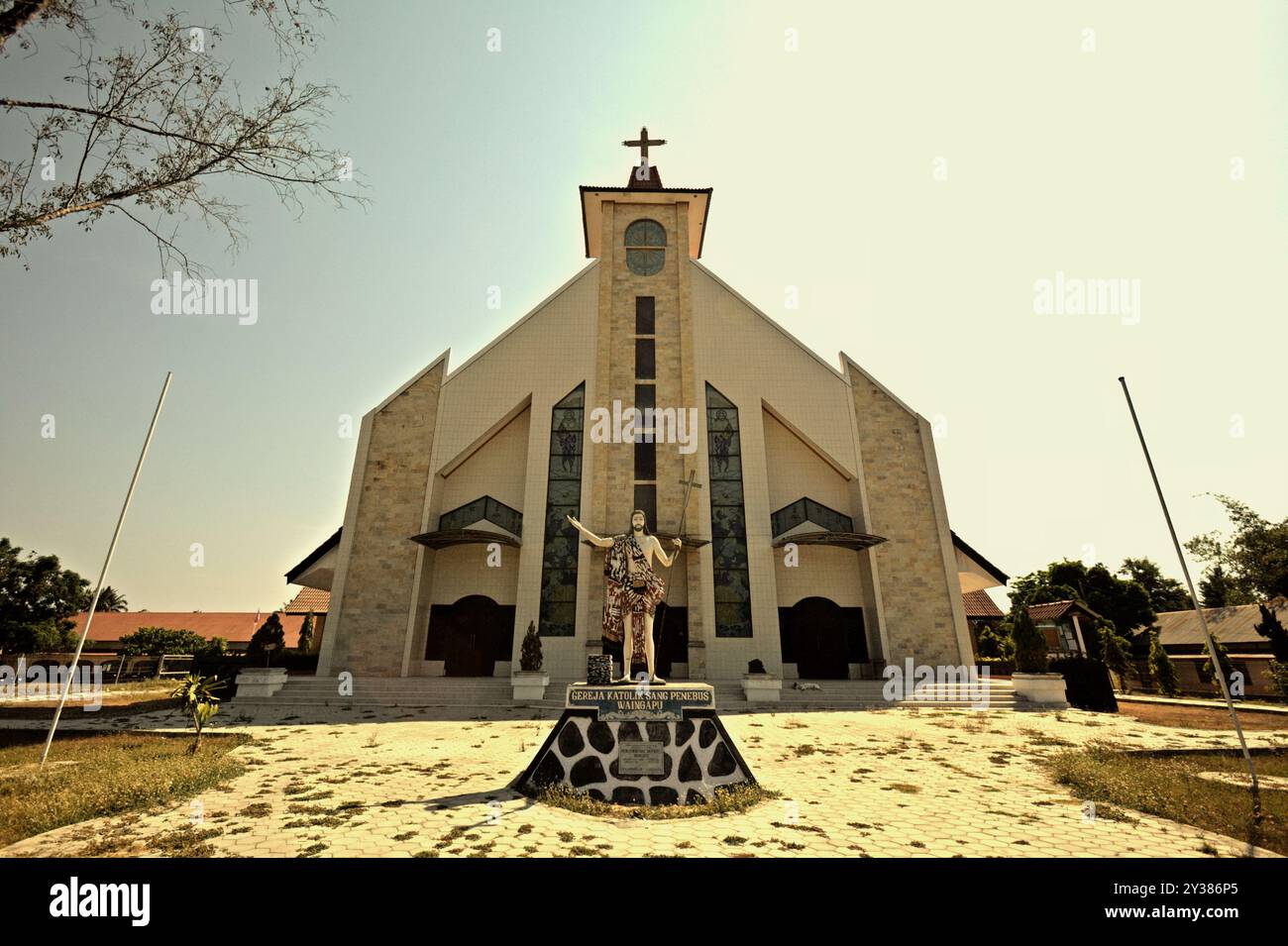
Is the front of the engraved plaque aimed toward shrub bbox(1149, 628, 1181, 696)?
no

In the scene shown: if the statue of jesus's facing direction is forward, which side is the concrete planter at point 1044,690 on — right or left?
on its left

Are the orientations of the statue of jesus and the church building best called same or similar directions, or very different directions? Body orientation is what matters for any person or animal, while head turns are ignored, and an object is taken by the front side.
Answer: same or similar directions

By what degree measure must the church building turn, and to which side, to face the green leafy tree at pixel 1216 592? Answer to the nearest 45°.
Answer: approximately 135° to its left

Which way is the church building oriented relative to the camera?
toward the camera

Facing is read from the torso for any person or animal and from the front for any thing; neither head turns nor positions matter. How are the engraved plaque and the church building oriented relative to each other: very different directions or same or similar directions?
same or similar directions

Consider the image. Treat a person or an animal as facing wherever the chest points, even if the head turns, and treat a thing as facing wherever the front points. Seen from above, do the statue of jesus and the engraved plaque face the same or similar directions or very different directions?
same or similar directions

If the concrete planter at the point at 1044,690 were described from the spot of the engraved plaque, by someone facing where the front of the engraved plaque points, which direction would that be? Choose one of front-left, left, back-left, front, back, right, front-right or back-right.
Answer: back-left

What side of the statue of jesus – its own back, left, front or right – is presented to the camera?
front

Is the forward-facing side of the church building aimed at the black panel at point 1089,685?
no

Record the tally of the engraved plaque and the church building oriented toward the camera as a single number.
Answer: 2

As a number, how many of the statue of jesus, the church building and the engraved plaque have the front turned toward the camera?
3
